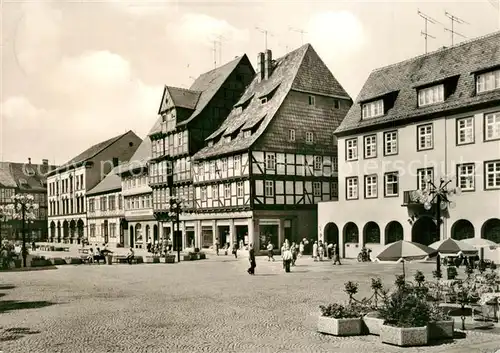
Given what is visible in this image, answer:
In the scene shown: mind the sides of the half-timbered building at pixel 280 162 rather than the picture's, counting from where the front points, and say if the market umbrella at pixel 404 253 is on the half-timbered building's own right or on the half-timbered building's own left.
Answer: on the half-timbered building's own left

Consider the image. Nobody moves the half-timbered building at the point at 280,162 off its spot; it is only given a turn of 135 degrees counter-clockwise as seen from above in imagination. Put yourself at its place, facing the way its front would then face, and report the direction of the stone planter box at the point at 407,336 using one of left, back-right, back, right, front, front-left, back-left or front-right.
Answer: right

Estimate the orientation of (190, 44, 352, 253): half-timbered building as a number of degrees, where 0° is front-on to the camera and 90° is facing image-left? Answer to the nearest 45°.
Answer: approximately 45°

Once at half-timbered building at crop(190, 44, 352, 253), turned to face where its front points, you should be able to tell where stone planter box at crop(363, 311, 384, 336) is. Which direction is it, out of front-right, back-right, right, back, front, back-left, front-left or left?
front-left

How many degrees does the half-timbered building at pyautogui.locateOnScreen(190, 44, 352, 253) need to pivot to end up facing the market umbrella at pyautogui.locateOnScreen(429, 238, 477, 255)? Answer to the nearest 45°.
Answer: approximately 45° to its left

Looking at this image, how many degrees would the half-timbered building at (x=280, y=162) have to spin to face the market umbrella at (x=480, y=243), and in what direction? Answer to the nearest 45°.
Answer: approximately 45° to its left

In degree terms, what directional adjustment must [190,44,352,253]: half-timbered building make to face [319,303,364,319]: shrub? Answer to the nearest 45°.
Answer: approximately 45° to its left

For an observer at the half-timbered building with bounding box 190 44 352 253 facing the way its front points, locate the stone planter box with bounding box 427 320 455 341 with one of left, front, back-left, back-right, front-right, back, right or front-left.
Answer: front-left
